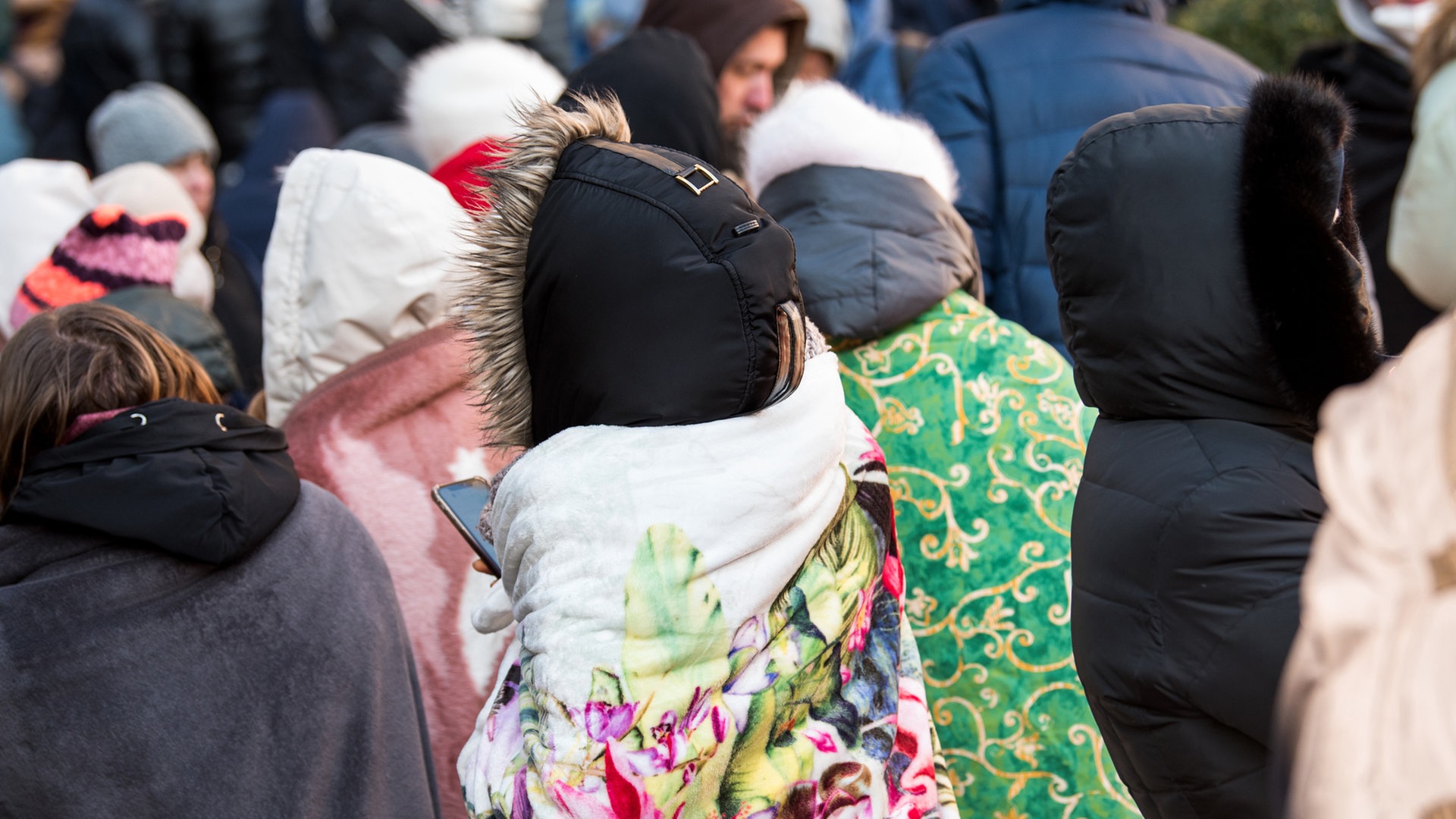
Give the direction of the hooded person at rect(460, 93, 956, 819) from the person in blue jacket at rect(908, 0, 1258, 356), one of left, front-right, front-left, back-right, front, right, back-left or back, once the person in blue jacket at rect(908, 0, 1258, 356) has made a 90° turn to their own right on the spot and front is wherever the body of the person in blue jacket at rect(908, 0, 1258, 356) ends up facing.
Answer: right

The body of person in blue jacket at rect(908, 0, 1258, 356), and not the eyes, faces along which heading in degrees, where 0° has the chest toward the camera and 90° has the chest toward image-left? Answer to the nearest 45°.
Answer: approximately 180°

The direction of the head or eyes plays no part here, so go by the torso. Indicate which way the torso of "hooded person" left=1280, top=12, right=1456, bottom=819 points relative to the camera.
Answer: away from the camera

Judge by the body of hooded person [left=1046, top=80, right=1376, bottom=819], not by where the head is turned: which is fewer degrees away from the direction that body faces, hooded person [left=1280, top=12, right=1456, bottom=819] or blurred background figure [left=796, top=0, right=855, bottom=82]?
the blurred background figure

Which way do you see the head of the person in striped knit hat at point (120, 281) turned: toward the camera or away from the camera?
away from the camera

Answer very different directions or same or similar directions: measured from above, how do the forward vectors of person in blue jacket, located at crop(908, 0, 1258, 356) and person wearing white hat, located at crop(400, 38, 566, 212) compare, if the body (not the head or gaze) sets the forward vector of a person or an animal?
same or similar directions

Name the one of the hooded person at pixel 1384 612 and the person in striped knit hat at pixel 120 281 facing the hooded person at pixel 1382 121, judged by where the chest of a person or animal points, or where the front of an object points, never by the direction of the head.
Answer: the hooded person at pixel 1384 612

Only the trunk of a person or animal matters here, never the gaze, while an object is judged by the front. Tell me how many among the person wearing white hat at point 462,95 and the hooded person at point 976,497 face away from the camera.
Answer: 2

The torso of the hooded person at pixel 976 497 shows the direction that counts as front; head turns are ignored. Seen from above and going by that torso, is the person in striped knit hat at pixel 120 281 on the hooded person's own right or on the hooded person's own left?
on the hooded person's own left

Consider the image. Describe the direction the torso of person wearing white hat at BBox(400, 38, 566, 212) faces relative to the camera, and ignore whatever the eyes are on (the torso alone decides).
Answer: away from the camera

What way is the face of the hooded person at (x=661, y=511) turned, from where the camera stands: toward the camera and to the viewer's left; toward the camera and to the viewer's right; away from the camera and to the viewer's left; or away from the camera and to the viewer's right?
away from the camera and to the viewer's left

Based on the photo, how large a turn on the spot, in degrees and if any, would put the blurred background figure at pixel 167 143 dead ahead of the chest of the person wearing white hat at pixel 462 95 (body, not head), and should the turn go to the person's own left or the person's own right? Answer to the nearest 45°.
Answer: approximately 45° to the person's own left

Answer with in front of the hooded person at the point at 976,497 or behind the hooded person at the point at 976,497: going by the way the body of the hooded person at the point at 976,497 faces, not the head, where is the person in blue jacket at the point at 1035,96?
in front

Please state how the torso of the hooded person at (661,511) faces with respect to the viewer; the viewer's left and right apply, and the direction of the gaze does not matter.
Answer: facing away from the viewer and to the left of the viewer

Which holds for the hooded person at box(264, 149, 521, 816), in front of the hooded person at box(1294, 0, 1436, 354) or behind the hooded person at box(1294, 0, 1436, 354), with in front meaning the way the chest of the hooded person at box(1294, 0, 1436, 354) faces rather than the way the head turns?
behind

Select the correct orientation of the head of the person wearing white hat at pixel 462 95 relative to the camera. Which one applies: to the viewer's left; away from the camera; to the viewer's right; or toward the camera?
away from the camera

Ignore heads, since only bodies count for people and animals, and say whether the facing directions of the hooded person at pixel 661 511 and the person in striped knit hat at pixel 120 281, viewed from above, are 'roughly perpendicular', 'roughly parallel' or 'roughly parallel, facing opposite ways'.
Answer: roughly parallel
